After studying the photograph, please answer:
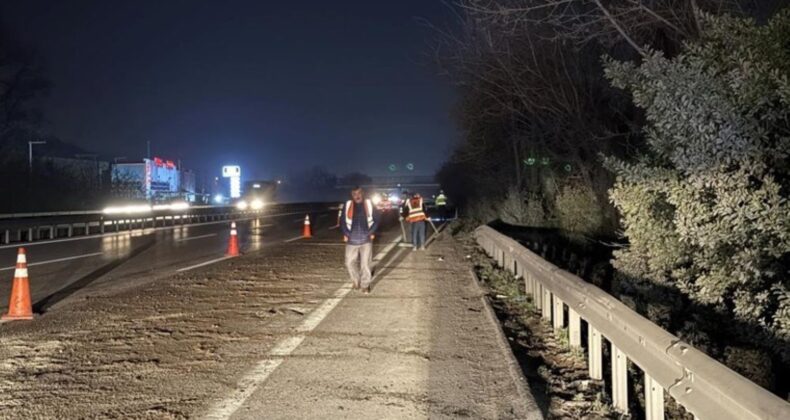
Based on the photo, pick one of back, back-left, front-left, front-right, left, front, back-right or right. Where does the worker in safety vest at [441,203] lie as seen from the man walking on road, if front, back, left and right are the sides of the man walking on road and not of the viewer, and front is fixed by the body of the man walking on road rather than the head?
back

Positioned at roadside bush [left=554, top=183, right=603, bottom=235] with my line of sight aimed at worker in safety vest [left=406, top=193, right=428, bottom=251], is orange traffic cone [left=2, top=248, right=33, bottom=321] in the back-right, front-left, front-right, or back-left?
front-left

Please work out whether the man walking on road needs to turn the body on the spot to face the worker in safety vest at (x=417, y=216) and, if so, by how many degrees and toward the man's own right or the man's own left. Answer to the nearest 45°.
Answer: approximately 180°

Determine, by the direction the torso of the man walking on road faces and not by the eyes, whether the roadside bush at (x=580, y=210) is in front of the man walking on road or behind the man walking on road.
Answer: behind

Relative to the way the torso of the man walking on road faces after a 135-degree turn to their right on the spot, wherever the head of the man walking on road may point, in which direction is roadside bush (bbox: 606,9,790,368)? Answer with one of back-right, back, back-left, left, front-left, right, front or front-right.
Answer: back

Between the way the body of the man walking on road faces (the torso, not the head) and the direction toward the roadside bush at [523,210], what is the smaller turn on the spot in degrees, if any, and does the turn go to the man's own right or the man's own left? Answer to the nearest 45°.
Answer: approximately 135° to the man's own left

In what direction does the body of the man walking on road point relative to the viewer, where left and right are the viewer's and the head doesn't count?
facing the viewer

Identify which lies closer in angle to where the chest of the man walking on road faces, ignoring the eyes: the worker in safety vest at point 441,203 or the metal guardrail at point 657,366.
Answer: the metal guardrail

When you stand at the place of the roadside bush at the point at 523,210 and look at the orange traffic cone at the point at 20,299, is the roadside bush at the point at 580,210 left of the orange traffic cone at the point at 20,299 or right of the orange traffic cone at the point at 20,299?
left

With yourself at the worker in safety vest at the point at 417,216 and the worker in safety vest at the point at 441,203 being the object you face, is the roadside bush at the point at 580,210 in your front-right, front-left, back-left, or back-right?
front-right

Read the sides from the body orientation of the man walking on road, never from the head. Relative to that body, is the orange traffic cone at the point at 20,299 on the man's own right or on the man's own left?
on the man's own right

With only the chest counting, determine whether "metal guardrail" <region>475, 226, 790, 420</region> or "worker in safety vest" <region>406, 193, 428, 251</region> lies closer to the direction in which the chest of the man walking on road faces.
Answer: the metal guardrail

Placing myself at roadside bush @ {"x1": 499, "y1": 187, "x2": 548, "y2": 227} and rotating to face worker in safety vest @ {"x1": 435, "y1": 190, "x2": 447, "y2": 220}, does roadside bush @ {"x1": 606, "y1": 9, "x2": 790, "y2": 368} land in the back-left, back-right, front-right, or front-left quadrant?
back-left

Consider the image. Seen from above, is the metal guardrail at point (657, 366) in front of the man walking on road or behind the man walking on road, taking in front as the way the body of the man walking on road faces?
in front
